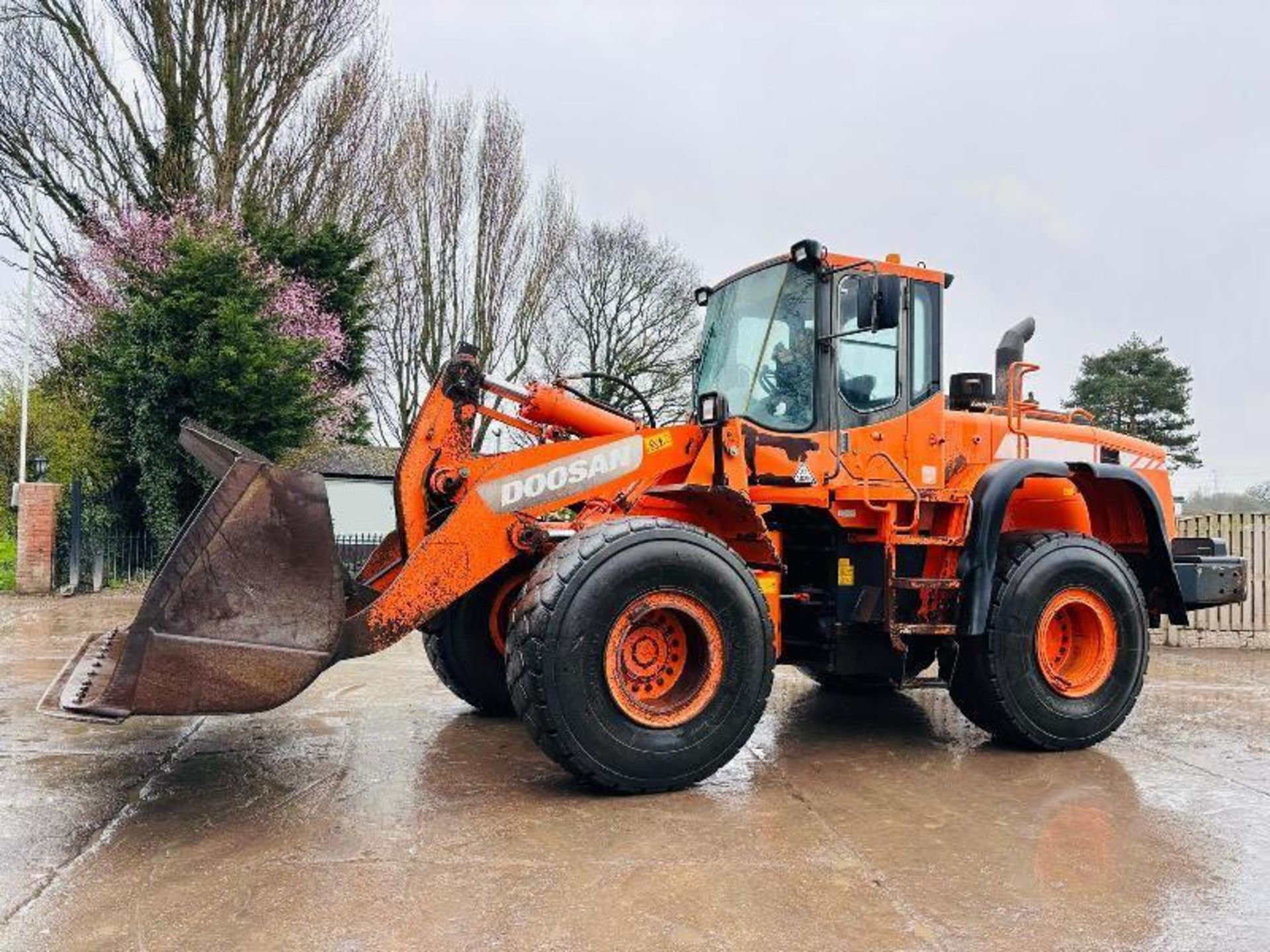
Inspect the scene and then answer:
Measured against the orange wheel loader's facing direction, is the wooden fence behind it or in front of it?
behind

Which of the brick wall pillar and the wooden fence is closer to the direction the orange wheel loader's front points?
the brick wall pillar

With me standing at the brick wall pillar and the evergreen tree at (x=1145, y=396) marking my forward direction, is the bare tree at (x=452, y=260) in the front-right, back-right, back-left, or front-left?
front-left

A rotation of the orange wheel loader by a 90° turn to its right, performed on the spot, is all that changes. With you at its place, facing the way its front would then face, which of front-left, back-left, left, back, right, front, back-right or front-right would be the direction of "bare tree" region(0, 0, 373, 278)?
front

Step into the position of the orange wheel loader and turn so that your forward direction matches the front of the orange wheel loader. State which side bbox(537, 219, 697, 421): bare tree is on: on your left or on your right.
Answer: on your right

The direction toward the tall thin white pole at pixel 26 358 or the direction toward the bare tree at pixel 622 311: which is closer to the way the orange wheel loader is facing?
the tall thin white pole

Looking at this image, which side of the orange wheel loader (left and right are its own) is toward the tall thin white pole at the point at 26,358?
right

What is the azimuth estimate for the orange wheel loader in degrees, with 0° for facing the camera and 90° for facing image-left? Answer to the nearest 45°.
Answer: approximately 45°

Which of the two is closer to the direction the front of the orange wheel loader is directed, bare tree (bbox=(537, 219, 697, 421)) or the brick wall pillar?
the brick wall pillar

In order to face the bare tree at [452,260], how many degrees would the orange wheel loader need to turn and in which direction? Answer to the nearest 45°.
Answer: approximately 135° to its right

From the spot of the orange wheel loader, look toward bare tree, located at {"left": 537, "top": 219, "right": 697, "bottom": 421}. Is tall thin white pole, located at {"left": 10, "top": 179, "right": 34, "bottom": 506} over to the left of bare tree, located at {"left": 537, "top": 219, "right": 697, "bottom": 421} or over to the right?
left

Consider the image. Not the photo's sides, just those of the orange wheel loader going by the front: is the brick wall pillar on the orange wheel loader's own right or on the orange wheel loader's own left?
on the orange wheel loader's own right
